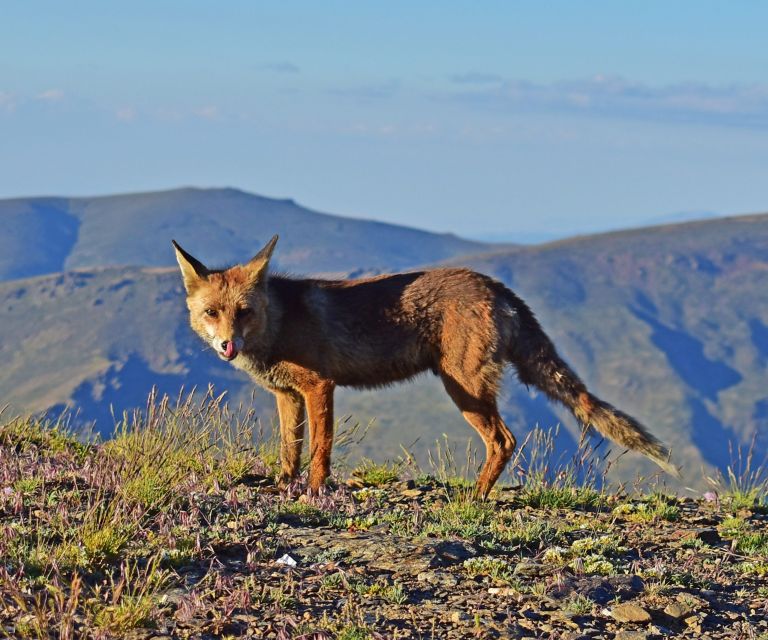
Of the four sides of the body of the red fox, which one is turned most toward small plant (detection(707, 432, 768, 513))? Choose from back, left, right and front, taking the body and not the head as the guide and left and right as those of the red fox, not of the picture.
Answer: back

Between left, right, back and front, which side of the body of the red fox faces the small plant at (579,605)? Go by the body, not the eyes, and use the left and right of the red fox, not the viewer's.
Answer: left

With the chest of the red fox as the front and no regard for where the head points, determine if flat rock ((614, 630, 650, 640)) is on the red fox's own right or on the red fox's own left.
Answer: on the red fox's own left

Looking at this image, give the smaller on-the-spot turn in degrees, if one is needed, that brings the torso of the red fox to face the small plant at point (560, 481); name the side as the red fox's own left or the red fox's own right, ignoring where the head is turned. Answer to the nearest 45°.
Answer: approximately 135° to the red fox's own left

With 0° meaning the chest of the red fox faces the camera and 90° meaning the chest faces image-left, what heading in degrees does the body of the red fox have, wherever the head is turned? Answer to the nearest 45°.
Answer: approximately 90°

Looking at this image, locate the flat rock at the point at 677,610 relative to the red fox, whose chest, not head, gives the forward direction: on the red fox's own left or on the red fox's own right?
on the red fox's own left
